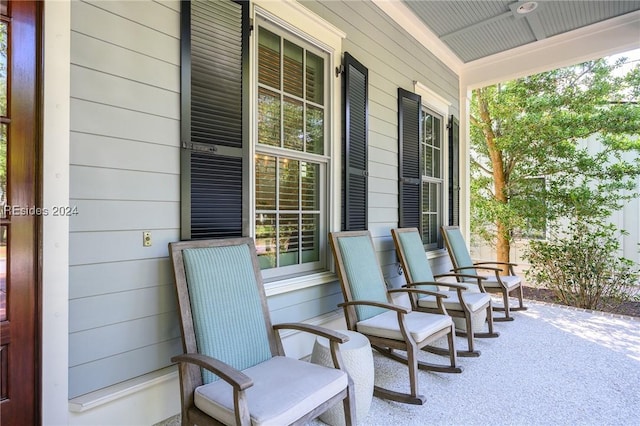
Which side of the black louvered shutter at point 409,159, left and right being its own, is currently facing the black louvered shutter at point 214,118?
right

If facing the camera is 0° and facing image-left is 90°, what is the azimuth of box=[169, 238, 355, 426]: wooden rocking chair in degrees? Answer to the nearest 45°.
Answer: approximately 315°

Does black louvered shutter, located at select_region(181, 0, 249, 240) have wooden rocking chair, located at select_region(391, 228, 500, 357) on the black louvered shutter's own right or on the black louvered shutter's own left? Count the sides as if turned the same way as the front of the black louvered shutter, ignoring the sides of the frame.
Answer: on the black louvered shutter's own left

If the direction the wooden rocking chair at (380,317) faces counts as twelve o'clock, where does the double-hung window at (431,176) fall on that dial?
The double-hung window is roughly at 8 o'clock from the wooden rocking chair.

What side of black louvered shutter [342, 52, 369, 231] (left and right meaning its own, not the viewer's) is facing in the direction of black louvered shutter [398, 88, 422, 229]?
left

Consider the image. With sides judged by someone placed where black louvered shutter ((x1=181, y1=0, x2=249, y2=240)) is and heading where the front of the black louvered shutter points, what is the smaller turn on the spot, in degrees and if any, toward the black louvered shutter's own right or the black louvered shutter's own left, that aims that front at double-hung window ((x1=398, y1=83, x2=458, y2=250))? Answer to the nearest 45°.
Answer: approximately 90° to the black louvered shutter's own left

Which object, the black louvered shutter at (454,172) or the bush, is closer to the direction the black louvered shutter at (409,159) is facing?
the bush

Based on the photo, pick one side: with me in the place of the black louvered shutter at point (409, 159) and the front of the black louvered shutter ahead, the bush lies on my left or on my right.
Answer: on my left

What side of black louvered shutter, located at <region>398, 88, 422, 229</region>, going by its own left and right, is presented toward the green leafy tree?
left

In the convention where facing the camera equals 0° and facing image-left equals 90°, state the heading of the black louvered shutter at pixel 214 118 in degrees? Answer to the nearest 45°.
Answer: approximately 315°
